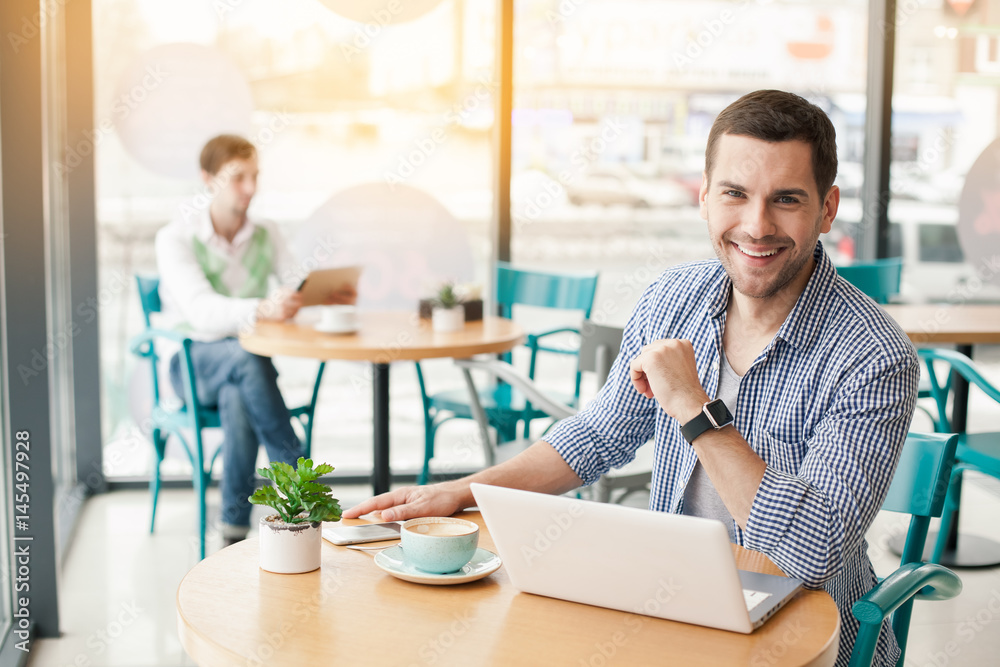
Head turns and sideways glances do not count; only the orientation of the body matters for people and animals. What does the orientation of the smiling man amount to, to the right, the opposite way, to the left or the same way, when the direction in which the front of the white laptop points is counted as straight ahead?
the opposite way

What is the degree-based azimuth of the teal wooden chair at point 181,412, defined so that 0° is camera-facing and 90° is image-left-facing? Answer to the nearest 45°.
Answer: approximately 315°

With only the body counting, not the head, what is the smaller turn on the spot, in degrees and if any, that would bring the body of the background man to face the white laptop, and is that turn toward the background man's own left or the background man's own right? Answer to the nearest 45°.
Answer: approximately 45° to the background man's own right

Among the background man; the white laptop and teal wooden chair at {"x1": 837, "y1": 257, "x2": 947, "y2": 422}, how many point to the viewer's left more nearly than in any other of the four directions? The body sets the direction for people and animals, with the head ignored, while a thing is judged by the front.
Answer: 0

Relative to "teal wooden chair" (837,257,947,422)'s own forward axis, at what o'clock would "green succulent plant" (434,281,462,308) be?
The green succulent plant is roughly at 3 o'clock from the teal wooden chair.

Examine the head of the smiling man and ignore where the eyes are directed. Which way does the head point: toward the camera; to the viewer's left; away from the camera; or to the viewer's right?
toward the camera

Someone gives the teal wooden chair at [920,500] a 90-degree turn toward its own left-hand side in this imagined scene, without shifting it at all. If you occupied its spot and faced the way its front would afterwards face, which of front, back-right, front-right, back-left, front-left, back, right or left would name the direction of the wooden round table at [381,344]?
back

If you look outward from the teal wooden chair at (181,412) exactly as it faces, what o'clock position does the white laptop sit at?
The white laptop is roughly at 1 o'clock from the teal wooden chair.

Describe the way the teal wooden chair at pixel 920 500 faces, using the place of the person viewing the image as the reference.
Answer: facing the viewer and to the left of the viewer

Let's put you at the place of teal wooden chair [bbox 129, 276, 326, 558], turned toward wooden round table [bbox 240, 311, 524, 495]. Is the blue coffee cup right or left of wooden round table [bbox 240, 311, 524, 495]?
right

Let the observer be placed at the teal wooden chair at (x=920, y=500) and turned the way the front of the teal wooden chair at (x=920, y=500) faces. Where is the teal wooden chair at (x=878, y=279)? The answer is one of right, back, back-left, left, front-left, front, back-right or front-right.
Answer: back-right

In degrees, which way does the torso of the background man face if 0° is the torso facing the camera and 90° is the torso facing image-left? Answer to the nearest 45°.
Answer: approximately 315°

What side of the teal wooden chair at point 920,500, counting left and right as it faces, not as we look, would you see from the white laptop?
front

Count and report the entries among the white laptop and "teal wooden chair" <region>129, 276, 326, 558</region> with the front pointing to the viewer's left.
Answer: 0

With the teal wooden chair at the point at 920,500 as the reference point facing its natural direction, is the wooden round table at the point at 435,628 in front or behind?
in front
